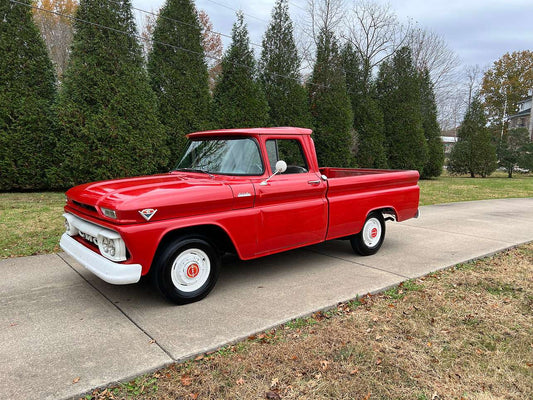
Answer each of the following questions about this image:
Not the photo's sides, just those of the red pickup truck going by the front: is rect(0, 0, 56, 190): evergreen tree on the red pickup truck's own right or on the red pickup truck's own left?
on the red pickup truck's own right

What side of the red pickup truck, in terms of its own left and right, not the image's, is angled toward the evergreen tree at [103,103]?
right

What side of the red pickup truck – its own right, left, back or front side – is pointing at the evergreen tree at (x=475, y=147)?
back

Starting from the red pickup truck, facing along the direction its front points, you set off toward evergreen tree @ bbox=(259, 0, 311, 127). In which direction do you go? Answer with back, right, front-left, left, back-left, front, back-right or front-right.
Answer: back-right

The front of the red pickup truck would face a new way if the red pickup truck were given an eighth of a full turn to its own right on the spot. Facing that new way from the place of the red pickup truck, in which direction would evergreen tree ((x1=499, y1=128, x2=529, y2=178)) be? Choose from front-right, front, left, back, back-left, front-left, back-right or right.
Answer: back-right

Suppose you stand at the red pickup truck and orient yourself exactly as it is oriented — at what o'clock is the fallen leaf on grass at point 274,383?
The fallen leaf on grass is roughly at 10 o'clock from the red pickup truck.

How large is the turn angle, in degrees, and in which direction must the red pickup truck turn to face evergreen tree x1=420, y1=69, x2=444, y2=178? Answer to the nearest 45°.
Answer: approximately 180°

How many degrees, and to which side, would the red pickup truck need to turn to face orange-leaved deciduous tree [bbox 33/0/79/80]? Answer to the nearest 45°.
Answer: approximately 90° to its right

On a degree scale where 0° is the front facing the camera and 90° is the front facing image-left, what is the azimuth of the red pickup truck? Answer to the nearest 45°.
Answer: approximately 45°

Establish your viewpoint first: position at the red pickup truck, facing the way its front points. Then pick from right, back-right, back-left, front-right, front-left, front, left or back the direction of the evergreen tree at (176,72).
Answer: back-right

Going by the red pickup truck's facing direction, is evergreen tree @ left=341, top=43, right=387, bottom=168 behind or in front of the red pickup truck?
behind
